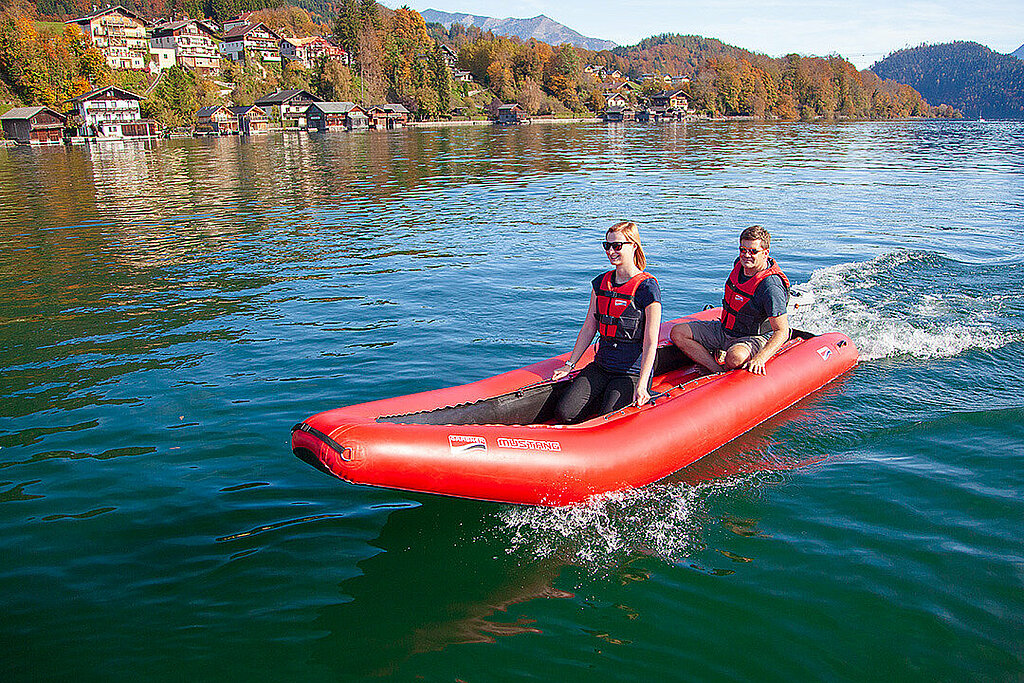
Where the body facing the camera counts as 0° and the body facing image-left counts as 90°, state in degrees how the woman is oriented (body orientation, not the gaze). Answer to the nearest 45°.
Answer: approximately 45°

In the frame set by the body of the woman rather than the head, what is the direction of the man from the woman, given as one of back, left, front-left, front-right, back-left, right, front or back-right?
back

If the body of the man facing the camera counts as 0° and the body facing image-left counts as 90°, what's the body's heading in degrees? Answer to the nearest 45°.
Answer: approximately 45°

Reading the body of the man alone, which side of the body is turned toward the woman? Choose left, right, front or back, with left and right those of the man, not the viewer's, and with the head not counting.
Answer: front

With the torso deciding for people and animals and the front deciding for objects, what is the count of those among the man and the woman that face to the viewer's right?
0

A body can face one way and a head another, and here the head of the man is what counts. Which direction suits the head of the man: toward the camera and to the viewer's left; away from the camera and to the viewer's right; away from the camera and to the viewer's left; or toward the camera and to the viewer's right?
toward the camera and to the viewer's left
